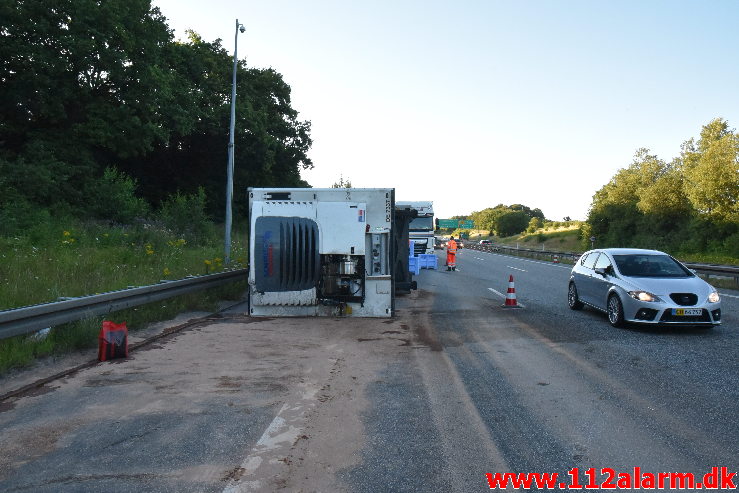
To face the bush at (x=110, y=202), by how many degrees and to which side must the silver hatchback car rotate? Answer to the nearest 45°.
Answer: approximately 135° to its right

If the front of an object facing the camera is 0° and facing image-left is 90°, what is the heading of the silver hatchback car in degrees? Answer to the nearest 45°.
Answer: approximately 315°

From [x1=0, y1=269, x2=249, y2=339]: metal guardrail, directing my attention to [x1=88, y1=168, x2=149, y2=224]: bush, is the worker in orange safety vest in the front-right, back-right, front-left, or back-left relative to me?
front-right

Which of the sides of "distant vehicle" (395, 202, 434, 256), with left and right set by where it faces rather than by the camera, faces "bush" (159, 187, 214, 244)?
right

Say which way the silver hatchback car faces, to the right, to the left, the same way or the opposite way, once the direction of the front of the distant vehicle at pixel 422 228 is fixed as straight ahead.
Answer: the same way

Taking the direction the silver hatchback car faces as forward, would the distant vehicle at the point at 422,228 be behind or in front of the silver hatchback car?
behind

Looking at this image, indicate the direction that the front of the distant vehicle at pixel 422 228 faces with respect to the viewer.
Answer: facing the viewer
